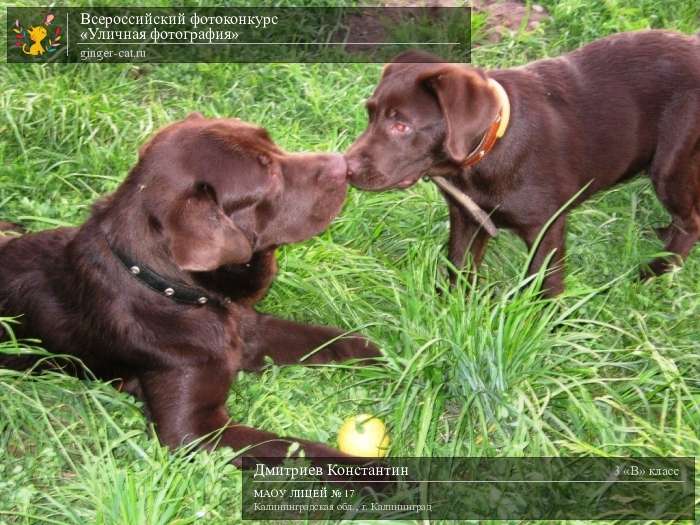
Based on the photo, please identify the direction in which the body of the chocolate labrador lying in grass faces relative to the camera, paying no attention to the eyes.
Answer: to the viewer's right

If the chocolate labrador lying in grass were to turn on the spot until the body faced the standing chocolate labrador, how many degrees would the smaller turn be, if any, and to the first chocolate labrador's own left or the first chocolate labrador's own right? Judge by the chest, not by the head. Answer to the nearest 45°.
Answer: approximately 45° to the first chocolate labrador's own left
